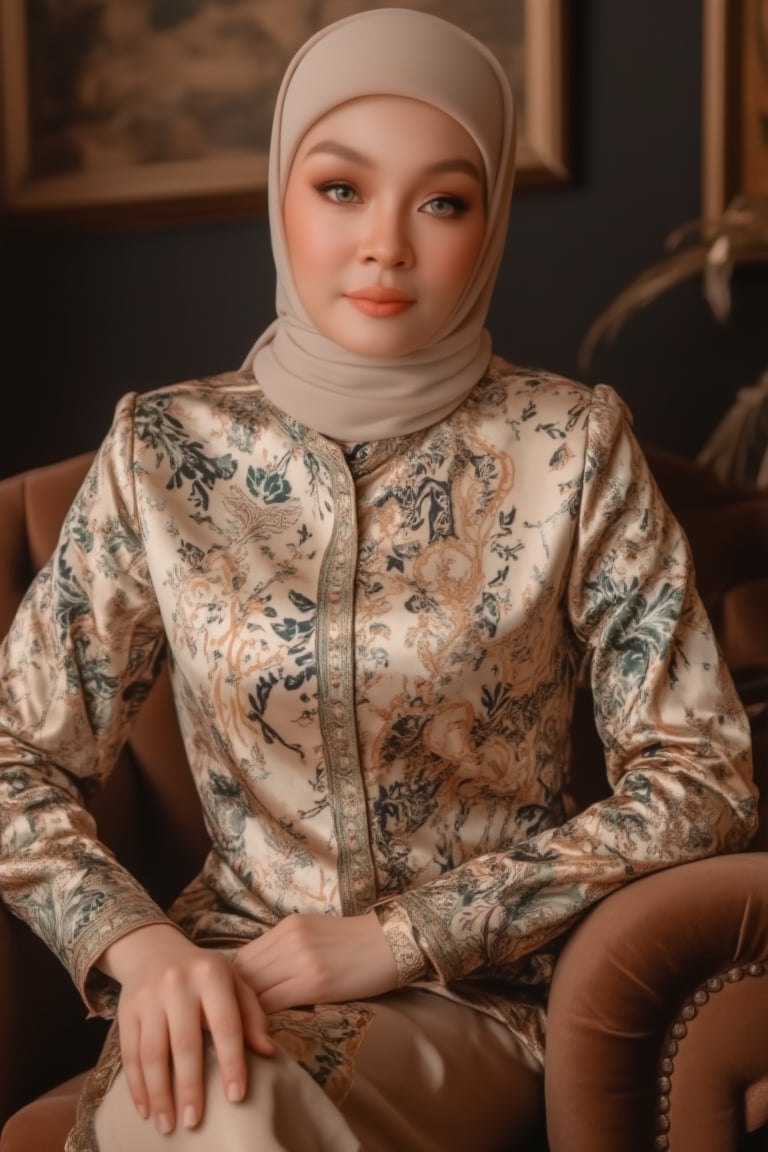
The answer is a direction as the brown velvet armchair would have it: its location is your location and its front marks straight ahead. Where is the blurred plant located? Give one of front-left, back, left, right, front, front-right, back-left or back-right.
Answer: back

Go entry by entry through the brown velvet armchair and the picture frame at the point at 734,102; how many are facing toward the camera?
2

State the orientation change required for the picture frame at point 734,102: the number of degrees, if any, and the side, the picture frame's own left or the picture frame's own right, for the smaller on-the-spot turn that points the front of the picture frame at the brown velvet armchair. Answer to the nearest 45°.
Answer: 0° — it already faces it

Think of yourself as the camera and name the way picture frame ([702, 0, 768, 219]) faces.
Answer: facing the viewer

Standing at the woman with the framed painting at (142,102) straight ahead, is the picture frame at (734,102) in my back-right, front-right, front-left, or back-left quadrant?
front-right

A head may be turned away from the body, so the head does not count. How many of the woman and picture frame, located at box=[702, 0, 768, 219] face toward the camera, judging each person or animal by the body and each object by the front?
2

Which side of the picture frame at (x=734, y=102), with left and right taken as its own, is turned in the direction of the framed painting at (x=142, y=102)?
right

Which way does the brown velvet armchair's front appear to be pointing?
toward the camera

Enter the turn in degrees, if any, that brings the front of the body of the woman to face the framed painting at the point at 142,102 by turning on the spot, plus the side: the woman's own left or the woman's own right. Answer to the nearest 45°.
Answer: approximately 180°

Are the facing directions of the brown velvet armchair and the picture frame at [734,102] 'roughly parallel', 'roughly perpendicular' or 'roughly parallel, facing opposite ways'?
roughly parallel

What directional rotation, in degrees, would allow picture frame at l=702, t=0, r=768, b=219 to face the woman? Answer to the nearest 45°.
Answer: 0° — it already faces them

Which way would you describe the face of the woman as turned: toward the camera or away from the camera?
toward the camera

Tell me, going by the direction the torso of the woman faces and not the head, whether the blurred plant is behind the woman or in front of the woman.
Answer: behind
